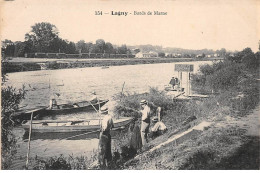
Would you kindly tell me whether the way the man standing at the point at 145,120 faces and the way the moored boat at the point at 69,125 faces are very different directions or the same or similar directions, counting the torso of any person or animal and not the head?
very different directions

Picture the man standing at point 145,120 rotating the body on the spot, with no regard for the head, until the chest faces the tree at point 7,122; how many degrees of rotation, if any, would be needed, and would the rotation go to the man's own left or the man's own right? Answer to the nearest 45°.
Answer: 0° — they already face it

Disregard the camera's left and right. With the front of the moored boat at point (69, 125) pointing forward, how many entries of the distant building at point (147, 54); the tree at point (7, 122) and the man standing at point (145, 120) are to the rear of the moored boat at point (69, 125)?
1

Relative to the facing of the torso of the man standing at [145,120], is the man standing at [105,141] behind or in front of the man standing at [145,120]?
in front

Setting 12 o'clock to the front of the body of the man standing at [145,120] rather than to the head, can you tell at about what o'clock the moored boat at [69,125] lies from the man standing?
The moored boat is roughly at 12 o'clock from the man standing.

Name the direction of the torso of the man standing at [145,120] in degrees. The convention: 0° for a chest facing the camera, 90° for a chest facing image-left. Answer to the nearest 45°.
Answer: approximately 90°
